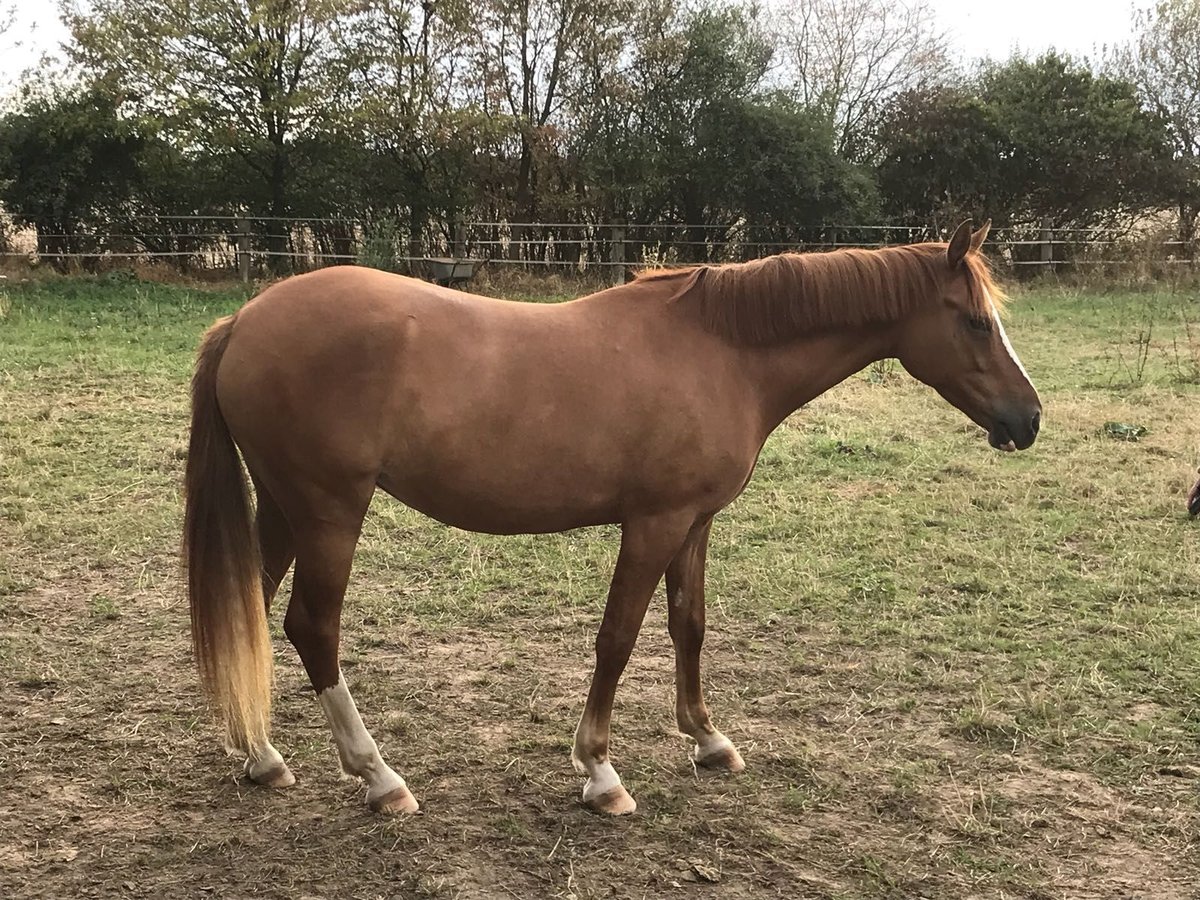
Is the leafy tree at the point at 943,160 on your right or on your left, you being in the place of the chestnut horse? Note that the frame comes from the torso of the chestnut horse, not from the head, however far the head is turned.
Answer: on your left

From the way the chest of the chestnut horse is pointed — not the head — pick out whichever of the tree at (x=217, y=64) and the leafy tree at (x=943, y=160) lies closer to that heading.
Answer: the leafy tree

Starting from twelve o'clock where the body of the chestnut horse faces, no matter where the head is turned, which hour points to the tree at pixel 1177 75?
The tree is roughly at 10 o'clock from the chestnut horse.

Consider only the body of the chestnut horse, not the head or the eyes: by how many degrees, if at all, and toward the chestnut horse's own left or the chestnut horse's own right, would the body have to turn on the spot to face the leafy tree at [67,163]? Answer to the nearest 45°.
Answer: approximately 135° to the chestnut horse's own left

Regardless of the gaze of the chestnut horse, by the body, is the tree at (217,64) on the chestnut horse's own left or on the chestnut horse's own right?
on the chestnut horse's own left

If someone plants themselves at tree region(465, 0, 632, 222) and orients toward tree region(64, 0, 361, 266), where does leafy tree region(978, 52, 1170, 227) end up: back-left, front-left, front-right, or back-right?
back-left

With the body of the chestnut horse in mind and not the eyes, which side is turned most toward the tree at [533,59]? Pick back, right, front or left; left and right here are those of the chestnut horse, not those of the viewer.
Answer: left

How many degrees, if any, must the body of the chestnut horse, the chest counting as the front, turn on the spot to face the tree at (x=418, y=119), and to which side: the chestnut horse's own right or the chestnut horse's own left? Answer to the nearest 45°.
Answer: approximately 90° to the chestnut horse's own left

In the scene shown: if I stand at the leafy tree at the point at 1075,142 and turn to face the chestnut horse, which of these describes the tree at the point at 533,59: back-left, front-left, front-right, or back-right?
front-right

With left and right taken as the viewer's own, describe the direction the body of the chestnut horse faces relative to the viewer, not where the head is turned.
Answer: facing to the right of the viewer
